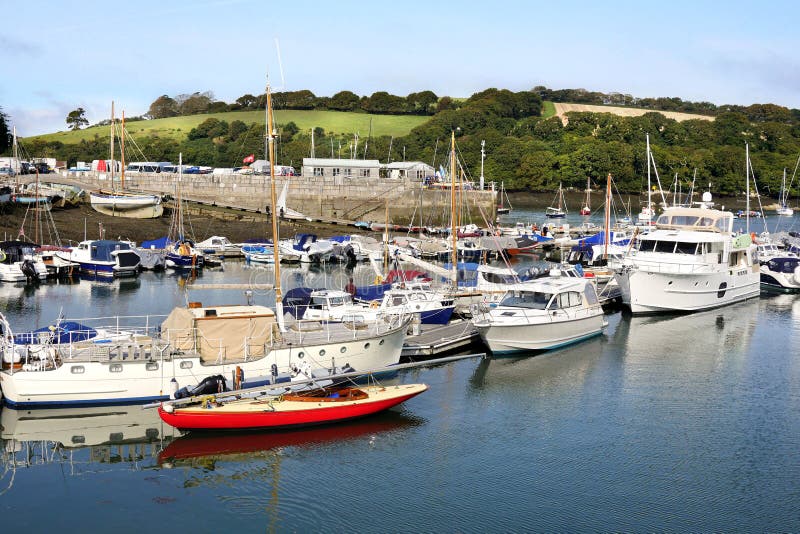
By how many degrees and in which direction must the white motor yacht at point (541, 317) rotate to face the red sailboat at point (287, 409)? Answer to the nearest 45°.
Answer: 0° — it already faces it

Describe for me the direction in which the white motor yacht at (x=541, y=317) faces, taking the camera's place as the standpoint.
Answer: facing the viewer and to the left of the viewer
